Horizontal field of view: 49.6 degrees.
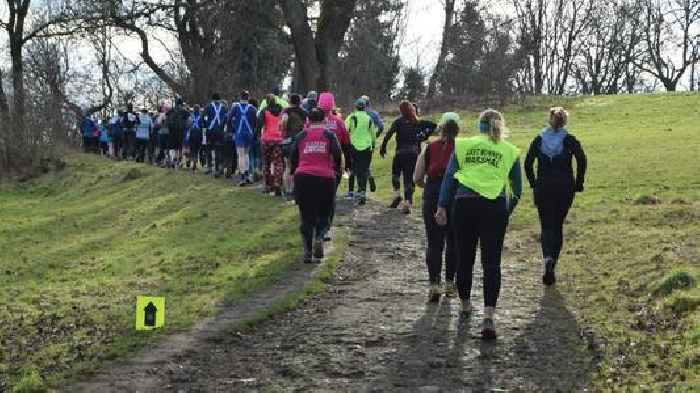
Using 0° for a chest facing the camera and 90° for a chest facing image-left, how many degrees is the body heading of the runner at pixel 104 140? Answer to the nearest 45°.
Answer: approximately 180°

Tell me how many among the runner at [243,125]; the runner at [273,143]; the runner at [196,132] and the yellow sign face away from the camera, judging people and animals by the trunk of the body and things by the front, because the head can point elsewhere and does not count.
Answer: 3

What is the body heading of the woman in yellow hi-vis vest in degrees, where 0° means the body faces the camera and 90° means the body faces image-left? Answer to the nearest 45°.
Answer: approximately 180°

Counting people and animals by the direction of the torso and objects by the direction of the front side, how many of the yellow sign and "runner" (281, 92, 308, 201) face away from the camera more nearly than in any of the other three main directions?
1

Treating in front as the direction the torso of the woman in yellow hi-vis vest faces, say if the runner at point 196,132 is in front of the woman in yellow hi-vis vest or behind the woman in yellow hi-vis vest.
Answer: in front

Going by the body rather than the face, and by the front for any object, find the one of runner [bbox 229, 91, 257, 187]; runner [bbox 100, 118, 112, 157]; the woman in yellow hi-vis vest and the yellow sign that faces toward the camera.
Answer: the yellow sign

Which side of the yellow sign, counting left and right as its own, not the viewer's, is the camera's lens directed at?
front

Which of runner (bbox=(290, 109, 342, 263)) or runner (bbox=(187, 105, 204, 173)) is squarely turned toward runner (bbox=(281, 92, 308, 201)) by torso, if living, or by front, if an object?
runner (bbox=(290, 109, 342, 263))

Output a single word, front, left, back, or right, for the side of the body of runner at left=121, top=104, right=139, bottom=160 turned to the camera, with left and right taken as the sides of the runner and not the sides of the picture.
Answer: back

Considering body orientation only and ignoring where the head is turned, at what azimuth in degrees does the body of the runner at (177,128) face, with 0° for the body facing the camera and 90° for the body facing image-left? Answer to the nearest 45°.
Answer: approximately 180°

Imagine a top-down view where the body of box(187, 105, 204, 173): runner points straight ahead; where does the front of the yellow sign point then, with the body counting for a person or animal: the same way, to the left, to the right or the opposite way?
the opposite way

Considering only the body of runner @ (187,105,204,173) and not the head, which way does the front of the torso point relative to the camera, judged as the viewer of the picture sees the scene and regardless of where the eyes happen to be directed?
away from the camera

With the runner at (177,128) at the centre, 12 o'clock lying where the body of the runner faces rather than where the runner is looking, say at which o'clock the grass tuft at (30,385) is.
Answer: The grass tuft is roughly at 6 o'clock from the runner.
